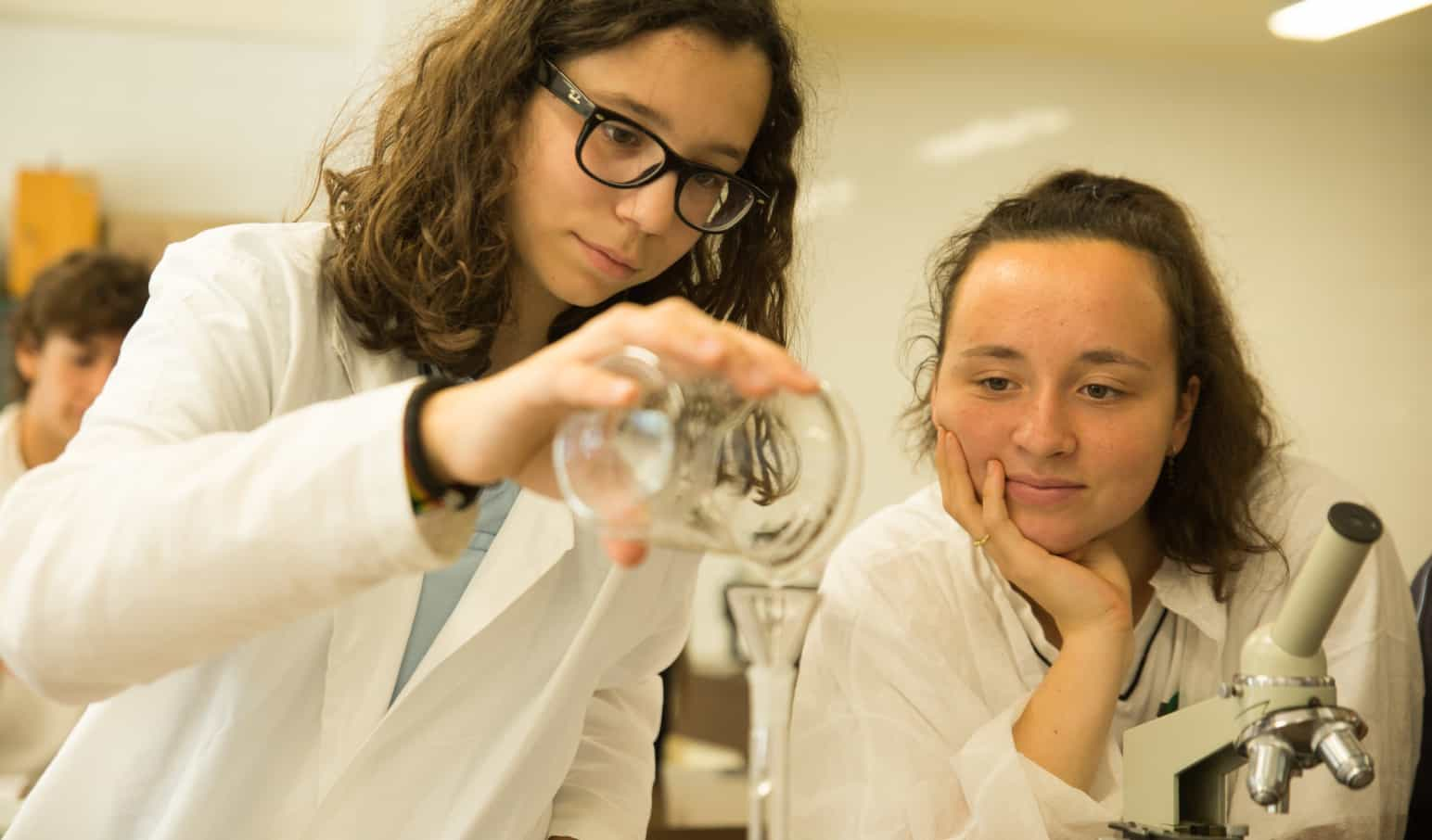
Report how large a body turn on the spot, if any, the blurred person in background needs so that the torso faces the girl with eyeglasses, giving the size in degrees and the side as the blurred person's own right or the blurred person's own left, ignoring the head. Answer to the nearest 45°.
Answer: approximately 45° to the blurred person's own right

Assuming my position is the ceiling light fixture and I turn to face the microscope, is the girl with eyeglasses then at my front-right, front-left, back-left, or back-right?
front-right

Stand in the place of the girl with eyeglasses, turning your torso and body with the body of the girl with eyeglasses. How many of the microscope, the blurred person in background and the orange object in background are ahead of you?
1

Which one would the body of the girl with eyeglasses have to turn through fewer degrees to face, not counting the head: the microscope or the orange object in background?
the microscope

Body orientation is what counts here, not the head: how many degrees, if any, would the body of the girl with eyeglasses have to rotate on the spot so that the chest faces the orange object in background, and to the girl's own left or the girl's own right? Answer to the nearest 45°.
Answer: approximately 135° to the girl's own left

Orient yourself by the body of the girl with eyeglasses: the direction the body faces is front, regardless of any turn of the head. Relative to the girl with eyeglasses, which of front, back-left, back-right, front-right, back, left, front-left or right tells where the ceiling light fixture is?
left

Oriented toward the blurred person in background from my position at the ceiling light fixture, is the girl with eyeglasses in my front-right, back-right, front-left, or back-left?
front-left

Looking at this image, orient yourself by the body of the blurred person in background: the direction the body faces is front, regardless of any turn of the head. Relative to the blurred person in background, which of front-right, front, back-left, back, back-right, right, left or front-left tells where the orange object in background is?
back-left

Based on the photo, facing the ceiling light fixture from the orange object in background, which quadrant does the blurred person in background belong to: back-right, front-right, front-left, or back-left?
front-right

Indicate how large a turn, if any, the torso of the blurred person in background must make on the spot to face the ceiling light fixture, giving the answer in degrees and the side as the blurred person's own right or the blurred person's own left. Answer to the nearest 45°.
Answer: approximately 45° to the blurred person's own left

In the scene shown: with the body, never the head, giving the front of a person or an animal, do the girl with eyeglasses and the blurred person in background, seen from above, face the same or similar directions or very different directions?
same or similar directions

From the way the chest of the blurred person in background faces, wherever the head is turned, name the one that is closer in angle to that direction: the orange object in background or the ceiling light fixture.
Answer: the ceiling light fixture

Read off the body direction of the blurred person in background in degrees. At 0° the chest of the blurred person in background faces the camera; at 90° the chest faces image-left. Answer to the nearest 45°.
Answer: approximately 315°

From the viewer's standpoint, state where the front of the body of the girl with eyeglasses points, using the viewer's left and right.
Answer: facing the viewer and to the right of the viewer

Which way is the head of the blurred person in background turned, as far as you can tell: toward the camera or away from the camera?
toward the camera

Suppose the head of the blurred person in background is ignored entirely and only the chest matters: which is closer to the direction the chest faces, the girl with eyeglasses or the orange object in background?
the girl with eyeglasses

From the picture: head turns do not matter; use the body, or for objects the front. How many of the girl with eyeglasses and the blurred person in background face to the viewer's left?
0
